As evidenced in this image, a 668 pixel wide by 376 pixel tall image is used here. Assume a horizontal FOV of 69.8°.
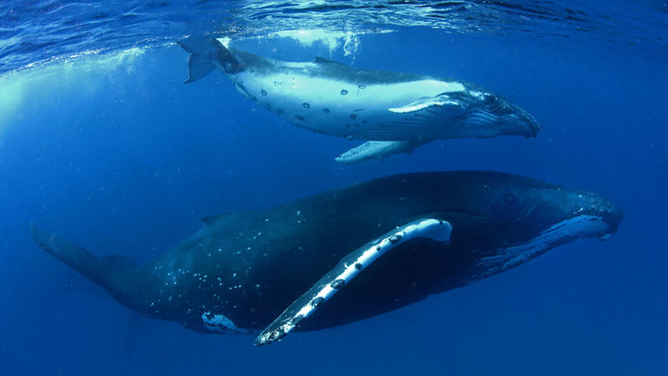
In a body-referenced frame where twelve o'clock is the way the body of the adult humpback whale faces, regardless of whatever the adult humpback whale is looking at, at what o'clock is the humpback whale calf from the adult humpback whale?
The humpback whale calf is roughly at 9 o'clock from the adult humpback whale.

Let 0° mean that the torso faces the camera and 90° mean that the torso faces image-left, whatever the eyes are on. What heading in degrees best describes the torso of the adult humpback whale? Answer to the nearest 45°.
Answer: approximately 270°

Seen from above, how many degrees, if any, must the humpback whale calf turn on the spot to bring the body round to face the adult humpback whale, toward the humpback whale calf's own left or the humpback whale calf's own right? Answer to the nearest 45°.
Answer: approximately 90° to the humpback whale calf's own right

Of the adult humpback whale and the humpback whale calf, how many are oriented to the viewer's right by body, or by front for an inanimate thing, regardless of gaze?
2

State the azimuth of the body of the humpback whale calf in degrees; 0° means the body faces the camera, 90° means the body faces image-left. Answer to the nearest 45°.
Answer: approximately 270°
